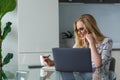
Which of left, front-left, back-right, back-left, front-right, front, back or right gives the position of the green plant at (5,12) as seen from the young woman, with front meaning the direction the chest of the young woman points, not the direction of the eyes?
right

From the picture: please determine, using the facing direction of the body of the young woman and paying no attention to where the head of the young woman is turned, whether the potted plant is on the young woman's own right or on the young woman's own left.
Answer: on the young woman's own right

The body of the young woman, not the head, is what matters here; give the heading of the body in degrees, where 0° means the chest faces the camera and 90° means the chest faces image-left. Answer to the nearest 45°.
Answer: approximately 45°
